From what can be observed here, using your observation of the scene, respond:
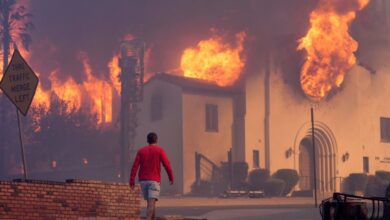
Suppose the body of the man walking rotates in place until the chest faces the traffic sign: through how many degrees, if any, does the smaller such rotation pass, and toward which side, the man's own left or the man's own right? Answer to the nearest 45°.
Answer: approximately 45° to the man's own left

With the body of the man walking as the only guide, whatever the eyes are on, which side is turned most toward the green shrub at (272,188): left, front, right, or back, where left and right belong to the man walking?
front

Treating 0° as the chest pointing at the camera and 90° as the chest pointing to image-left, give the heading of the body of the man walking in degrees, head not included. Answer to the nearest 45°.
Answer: approximately 180°
